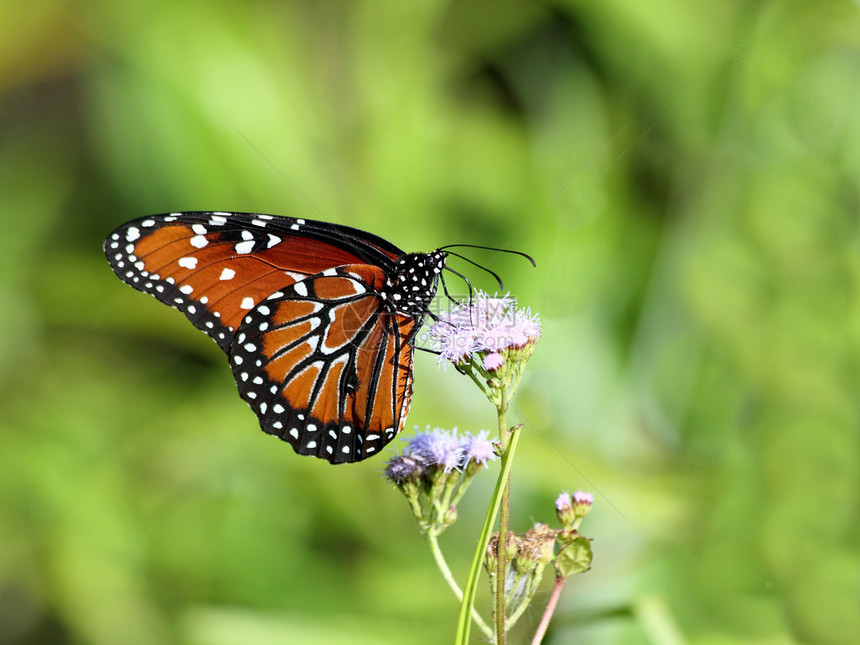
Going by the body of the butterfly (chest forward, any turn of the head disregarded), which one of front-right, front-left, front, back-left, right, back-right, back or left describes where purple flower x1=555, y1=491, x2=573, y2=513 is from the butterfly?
front-right

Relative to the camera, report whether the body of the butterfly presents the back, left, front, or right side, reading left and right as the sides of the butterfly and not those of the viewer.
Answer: right

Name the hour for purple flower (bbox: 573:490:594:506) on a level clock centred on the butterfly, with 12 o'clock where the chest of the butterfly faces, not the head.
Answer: The purple flower is roughly at 1 o'clock from the butterfly.
